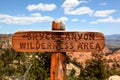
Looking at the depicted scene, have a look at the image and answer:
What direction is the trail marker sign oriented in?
toward the camera

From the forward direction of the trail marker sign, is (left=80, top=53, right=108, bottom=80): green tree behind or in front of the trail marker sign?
behind

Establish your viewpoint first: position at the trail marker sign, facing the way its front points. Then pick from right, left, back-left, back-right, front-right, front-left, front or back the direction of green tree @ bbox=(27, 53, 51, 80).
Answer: back
